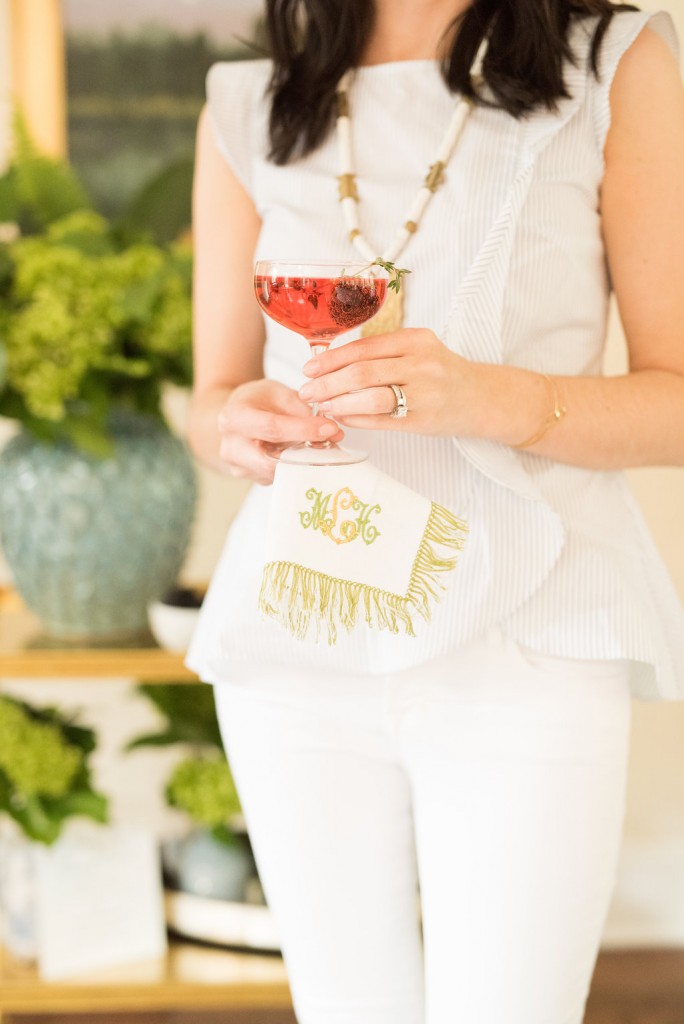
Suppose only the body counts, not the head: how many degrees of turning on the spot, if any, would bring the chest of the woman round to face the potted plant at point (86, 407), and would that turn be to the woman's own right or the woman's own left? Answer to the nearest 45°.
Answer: approximately 135° to the woman's own right

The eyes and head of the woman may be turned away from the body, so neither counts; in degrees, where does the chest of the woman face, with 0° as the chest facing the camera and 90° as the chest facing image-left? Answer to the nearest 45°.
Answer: approximately 0°

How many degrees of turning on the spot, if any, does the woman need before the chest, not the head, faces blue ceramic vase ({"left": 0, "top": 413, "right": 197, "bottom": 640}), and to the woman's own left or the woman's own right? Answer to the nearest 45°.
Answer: approximately 135° to the woman's own right

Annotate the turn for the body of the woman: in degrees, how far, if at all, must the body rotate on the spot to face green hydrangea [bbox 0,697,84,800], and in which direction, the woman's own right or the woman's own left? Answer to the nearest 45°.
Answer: approximately 135° to the woman's own right

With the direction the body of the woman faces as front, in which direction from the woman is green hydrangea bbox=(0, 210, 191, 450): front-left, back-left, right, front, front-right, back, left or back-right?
back-right

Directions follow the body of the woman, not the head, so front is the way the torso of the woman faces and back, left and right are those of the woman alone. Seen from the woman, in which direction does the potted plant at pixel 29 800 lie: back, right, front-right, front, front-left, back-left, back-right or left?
back-right
